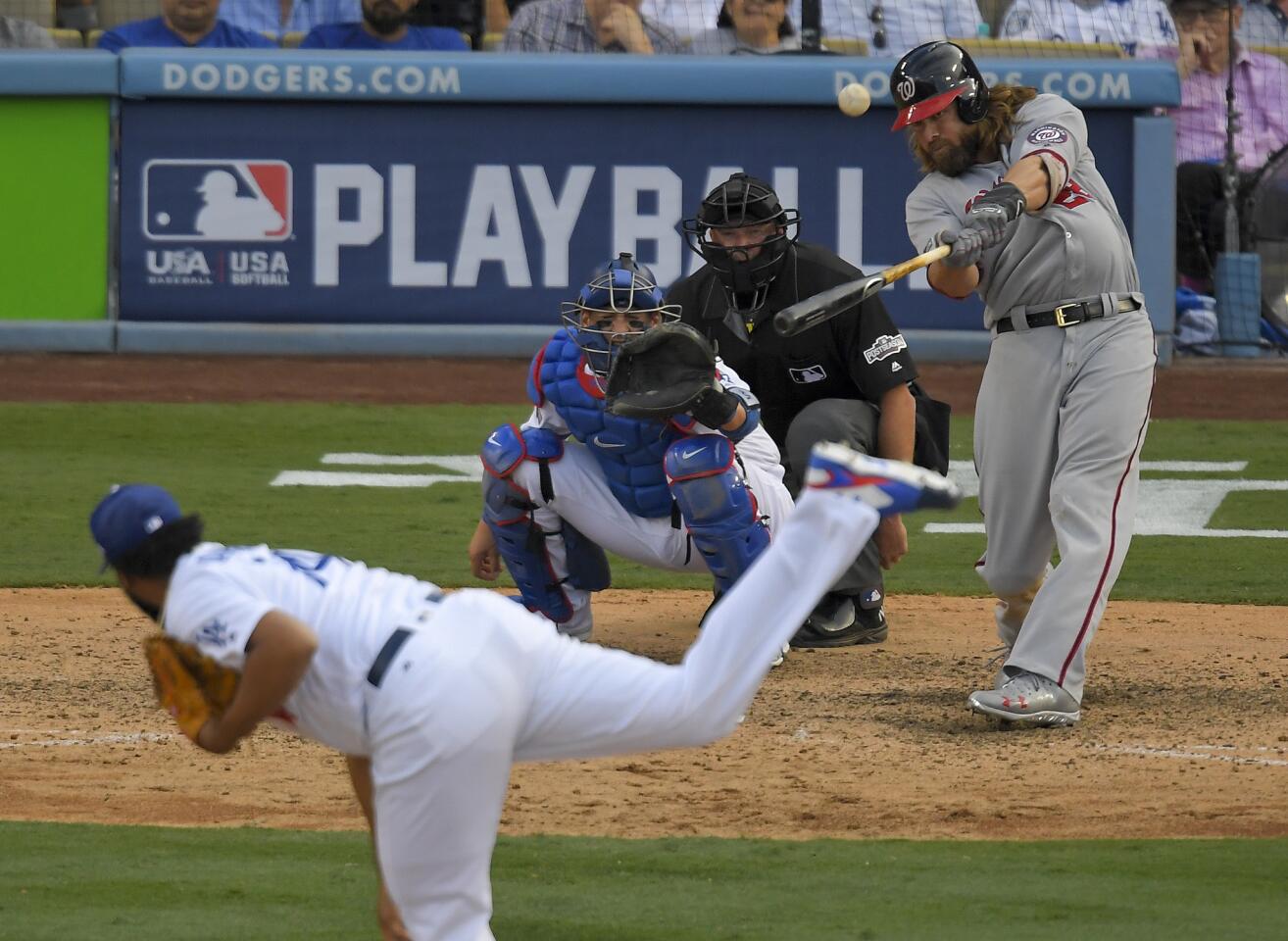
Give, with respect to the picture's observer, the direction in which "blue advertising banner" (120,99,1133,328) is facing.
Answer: facing the viewer

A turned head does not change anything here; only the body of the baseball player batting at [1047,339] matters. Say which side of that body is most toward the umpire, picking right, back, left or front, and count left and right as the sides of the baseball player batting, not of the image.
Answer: right

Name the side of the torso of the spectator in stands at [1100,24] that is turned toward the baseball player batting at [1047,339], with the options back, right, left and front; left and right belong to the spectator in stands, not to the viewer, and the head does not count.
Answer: front

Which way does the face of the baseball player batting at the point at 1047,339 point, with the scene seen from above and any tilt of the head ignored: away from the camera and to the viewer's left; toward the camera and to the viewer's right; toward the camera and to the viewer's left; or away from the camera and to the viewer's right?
toward the camera and to the viewer's left

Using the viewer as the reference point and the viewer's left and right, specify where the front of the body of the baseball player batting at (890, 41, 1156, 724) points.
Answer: facing the viewer and to the left of the viewer

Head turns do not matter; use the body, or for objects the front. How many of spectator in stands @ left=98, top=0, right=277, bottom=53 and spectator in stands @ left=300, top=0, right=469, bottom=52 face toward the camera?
2

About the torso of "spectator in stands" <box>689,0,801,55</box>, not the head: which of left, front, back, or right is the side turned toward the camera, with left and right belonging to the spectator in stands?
front

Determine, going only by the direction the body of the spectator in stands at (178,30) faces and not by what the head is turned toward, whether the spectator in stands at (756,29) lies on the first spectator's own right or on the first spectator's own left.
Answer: on the first spectator's own left

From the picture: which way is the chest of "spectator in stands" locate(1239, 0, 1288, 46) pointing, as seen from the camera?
toward the camera

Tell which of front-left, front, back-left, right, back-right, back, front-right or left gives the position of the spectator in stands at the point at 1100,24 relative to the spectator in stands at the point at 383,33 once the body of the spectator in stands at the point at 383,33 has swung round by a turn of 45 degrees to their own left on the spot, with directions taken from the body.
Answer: front-left
